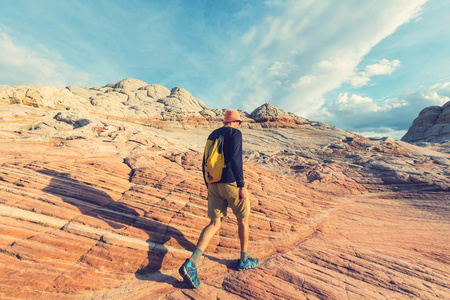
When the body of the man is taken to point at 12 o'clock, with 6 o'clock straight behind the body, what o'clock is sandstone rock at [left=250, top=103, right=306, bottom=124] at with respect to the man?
The sandstone rock is roughly at 11 o'clock from the man.

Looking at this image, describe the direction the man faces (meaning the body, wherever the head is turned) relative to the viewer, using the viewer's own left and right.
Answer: facing away from the viewer and to the right of the viewer

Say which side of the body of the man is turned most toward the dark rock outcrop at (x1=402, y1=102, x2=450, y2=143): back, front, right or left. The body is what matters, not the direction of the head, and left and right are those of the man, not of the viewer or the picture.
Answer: front

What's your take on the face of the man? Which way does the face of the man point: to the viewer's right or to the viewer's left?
to the viewer's right
